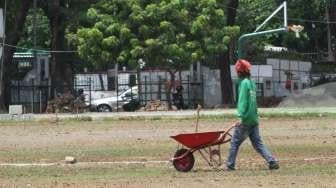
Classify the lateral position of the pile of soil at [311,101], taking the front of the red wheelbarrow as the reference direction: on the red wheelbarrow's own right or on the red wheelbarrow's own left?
on the red wheelbarrow's own right

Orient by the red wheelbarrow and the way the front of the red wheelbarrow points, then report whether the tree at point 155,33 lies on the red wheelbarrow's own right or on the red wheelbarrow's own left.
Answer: on the red wheelbarrow's own right

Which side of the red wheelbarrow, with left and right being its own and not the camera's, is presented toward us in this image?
left
